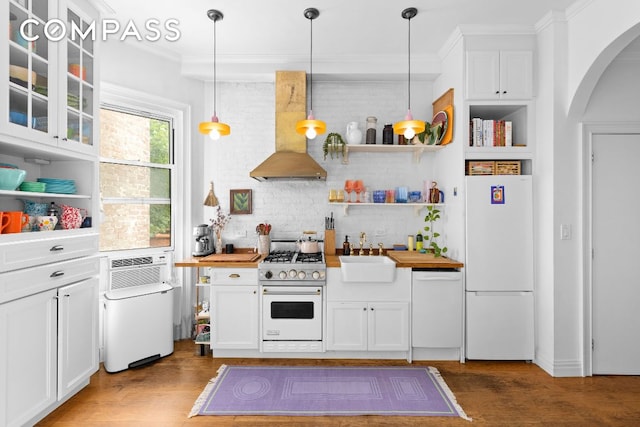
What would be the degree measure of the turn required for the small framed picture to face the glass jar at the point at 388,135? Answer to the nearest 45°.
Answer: approximately 90° to its left

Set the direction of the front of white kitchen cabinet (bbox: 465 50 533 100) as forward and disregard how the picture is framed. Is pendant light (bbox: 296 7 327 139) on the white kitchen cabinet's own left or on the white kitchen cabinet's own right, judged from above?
on the white kitchen cabinet's own right

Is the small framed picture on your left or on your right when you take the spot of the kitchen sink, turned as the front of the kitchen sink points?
on your right
